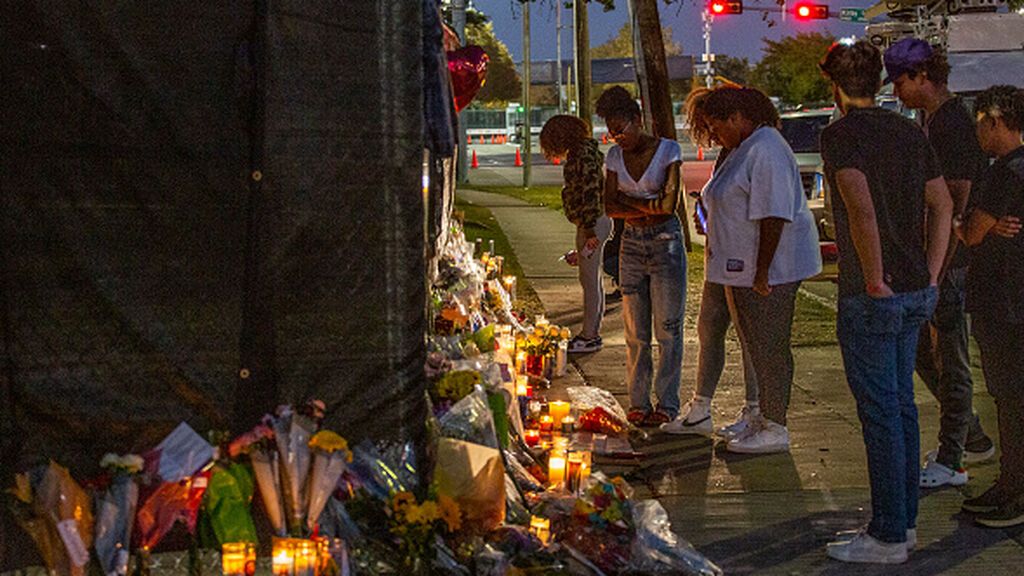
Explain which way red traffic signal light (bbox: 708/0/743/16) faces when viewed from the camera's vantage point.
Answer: facing the viewer

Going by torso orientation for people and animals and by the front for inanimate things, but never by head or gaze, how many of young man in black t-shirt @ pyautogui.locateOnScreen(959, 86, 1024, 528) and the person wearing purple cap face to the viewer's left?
2

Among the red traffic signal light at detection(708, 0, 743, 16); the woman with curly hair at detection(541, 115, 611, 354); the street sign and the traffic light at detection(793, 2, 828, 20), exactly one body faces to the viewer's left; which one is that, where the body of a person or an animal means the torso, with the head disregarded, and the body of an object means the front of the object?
the woman with curly hair

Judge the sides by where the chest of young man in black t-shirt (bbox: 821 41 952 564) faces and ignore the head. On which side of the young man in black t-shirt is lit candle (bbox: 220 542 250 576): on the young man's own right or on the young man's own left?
on the young man's own left

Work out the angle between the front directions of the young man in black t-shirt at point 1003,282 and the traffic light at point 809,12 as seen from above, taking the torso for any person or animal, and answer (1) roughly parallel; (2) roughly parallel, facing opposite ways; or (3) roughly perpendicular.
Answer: roughly perpendicular

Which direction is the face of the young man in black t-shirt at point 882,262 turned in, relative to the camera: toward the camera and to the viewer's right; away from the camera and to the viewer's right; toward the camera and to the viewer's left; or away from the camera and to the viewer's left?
away from the camera and to the viewer's left

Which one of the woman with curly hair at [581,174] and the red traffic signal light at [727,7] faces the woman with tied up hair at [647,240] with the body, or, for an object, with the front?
the red traffic signal light

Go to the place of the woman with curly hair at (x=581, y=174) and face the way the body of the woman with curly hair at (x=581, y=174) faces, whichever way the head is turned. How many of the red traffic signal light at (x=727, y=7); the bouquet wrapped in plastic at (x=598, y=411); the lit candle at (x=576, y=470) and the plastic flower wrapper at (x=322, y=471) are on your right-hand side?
1

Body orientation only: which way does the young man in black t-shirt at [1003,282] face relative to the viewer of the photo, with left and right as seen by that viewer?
facing to the left of the viewer

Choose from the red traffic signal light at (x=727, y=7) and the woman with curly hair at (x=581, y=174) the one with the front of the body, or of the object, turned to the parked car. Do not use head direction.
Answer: the red traffic signal light

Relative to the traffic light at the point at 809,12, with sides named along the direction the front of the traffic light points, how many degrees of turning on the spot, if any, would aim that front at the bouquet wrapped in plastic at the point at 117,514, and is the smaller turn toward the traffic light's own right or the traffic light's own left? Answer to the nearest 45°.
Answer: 0° — it already faces it

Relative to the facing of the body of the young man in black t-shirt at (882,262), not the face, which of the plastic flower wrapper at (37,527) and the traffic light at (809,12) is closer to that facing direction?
the traffic light

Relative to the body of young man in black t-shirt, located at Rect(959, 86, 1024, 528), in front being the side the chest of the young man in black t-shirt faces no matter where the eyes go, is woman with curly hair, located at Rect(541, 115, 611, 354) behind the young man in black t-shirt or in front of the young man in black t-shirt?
in front

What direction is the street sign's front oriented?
toward the camera

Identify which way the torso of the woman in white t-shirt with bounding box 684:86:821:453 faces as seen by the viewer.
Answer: to the viewer's left

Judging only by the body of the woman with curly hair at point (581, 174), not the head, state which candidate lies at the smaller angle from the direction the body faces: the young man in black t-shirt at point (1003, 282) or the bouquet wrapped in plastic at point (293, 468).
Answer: the bouquet wrapped in plastic

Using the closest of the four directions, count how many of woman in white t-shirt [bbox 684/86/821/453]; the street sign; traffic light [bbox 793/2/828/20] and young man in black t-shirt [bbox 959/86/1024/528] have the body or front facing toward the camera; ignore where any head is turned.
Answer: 2

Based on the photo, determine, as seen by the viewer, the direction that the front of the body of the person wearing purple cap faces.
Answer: to the viewer's left

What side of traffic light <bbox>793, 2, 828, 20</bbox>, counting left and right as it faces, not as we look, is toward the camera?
front

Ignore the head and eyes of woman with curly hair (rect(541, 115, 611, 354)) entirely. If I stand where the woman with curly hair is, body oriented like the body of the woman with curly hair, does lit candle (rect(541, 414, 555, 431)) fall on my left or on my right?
on my left

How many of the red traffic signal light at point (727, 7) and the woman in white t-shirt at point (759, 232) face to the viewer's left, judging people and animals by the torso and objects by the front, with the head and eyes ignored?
1

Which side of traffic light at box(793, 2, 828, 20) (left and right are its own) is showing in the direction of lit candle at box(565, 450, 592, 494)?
front

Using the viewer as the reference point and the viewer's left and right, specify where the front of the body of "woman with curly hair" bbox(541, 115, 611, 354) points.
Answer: facing to the left of the viewer

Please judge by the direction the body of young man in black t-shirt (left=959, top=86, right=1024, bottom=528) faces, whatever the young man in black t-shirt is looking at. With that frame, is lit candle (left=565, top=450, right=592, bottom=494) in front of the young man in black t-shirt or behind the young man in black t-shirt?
in front
